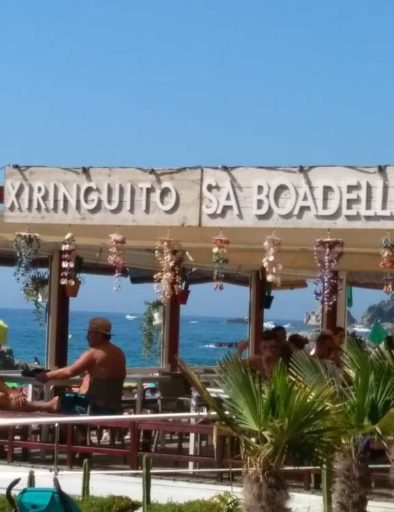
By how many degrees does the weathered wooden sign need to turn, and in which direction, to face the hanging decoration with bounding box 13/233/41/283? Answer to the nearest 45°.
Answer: approximately 135° to its right

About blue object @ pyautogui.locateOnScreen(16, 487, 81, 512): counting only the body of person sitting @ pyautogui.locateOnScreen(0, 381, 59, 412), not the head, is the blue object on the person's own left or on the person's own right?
on the person's own right

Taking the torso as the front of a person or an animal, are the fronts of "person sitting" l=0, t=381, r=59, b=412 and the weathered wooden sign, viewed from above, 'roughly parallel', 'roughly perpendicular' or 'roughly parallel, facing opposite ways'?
roughly perpendicular

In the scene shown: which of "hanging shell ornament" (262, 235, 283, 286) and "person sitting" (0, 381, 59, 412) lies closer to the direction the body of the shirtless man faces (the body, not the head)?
the person sitting

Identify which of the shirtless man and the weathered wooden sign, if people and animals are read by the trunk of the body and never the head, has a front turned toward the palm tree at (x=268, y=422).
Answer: the weathered wooden sign

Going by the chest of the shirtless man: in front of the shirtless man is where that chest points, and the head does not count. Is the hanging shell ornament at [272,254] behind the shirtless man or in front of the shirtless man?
behind

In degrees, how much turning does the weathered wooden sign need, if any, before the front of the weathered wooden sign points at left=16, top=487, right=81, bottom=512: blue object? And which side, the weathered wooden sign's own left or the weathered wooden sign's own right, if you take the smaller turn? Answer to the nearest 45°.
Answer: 0° — it already faces it

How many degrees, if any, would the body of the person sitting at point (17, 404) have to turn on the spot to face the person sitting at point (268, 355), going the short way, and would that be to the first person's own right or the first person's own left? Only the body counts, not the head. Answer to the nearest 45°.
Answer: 0° — they already face them

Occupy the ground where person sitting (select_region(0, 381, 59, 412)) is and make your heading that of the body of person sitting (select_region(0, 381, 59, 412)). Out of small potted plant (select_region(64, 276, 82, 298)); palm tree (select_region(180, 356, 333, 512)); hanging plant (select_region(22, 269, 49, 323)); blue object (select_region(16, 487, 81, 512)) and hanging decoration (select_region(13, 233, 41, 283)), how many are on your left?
3

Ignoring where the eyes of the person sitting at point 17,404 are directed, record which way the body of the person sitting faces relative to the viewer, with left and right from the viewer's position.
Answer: facing to the right of the viewer

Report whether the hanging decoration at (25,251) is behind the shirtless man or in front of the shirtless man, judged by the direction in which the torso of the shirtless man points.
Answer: in front

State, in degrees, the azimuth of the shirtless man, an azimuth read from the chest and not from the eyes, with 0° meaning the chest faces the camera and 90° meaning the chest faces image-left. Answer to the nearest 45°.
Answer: approximately 135°

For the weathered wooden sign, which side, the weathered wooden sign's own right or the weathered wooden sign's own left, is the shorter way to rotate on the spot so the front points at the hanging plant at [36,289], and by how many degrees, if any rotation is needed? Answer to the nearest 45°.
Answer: approximately 135° to the weathered wooden sign's own right

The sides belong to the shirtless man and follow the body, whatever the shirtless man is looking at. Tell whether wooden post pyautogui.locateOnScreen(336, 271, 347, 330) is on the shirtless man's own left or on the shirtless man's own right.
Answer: on the shirtless man's own right
